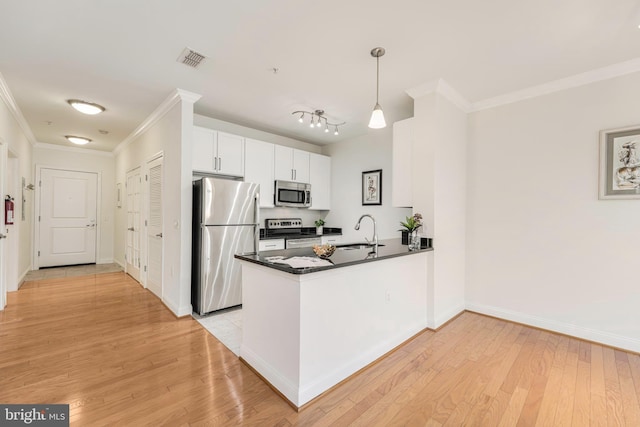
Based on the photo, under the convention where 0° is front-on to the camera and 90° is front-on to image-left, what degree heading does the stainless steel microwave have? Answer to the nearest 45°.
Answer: approximately 315°

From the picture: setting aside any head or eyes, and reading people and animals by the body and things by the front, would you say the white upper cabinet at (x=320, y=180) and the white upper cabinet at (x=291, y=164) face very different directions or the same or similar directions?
same or similar directions

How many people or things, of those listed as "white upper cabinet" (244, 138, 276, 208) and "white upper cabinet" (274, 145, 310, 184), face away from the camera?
0

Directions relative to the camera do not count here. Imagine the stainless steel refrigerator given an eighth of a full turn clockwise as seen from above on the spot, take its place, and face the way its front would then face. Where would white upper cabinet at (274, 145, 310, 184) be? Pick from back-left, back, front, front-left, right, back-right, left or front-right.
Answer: back-left

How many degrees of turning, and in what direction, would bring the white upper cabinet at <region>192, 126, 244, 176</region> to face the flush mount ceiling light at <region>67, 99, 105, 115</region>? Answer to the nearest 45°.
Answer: approximately 135° to its right

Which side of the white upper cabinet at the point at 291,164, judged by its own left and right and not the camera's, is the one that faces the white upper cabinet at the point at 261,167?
right

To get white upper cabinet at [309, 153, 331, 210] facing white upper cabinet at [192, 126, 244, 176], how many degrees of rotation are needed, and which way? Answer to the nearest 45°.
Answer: approximately 90° to its right

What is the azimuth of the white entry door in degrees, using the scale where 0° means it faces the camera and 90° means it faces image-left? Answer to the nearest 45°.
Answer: approximately 0°

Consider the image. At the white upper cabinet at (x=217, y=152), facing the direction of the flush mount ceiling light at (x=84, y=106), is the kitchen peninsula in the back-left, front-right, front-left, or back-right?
back-left

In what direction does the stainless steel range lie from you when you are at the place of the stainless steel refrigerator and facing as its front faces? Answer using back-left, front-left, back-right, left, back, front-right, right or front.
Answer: left

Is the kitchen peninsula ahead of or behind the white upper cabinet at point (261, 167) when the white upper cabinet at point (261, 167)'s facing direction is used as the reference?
ahead

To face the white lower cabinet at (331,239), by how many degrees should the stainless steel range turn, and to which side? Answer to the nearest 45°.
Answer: approximately 45° to its left

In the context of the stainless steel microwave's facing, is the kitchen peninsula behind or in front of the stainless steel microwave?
in front

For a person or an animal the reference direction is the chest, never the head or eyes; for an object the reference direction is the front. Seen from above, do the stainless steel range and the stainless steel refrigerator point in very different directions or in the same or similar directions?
same or similar directions

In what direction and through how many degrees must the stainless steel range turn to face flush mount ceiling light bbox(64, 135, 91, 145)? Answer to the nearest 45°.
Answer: approximately 135° to its right

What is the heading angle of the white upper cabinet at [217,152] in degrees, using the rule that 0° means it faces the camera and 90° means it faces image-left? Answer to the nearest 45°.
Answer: approximately 315°
